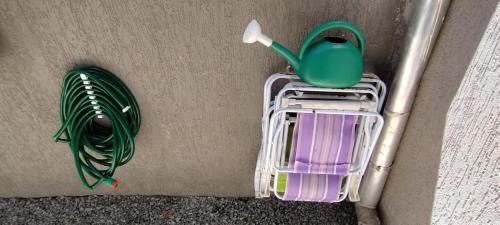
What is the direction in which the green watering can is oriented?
to the viewer's left

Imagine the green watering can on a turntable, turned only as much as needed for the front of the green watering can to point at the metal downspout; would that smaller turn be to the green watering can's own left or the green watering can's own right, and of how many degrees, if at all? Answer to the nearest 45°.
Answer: approximately 135° to the green watering can's own right
